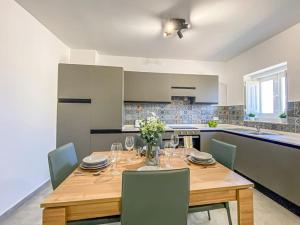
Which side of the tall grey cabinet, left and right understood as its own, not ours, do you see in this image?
front

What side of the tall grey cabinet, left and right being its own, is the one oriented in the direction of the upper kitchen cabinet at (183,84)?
left

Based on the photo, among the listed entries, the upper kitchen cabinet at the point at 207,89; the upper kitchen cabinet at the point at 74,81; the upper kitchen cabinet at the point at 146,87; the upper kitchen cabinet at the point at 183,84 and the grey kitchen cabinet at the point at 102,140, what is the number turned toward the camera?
5

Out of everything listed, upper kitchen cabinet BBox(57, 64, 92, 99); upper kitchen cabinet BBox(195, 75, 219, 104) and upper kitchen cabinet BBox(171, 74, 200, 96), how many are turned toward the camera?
3

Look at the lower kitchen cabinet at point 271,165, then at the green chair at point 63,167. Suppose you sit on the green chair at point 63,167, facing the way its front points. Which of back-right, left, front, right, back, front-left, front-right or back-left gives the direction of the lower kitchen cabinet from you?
front-left

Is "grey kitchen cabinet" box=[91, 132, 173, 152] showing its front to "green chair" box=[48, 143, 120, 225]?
yes

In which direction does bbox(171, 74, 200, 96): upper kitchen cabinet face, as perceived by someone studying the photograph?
facing the viewer

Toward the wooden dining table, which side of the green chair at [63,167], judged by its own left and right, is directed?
front

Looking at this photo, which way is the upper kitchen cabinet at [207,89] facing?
toward the camera

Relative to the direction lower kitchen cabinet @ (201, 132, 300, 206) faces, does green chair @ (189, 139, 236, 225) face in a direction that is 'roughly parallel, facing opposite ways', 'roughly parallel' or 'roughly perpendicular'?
roughly parallel

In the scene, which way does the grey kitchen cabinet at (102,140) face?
toward the camera

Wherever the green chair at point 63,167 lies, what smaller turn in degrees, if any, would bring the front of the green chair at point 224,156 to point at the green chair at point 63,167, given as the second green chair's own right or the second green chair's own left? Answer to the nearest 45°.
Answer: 0° — it already faces it

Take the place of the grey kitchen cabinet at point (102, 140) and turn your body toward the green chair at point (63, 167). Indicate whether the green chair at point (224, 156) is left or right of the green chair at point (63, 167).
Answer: left

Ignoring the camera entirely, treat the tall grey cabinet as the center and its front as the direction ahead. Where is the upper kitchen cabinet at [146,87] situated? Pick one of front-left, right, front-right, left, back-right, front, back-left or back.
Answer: left

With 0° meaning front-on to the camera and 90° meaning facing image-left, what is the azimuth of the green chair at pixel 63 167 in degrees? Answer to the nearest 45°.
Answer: approximately 315°

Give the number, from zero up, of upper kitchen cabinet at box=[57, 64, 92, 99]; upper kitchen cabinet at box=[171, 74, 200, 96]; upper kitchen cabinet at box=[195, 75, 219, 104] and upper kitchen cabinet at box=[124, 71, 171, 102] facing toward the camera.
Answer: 4

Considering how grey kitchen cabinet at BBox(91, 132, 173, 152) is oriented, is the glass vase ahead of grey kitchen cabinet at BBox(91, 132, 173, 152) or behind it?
ahead
